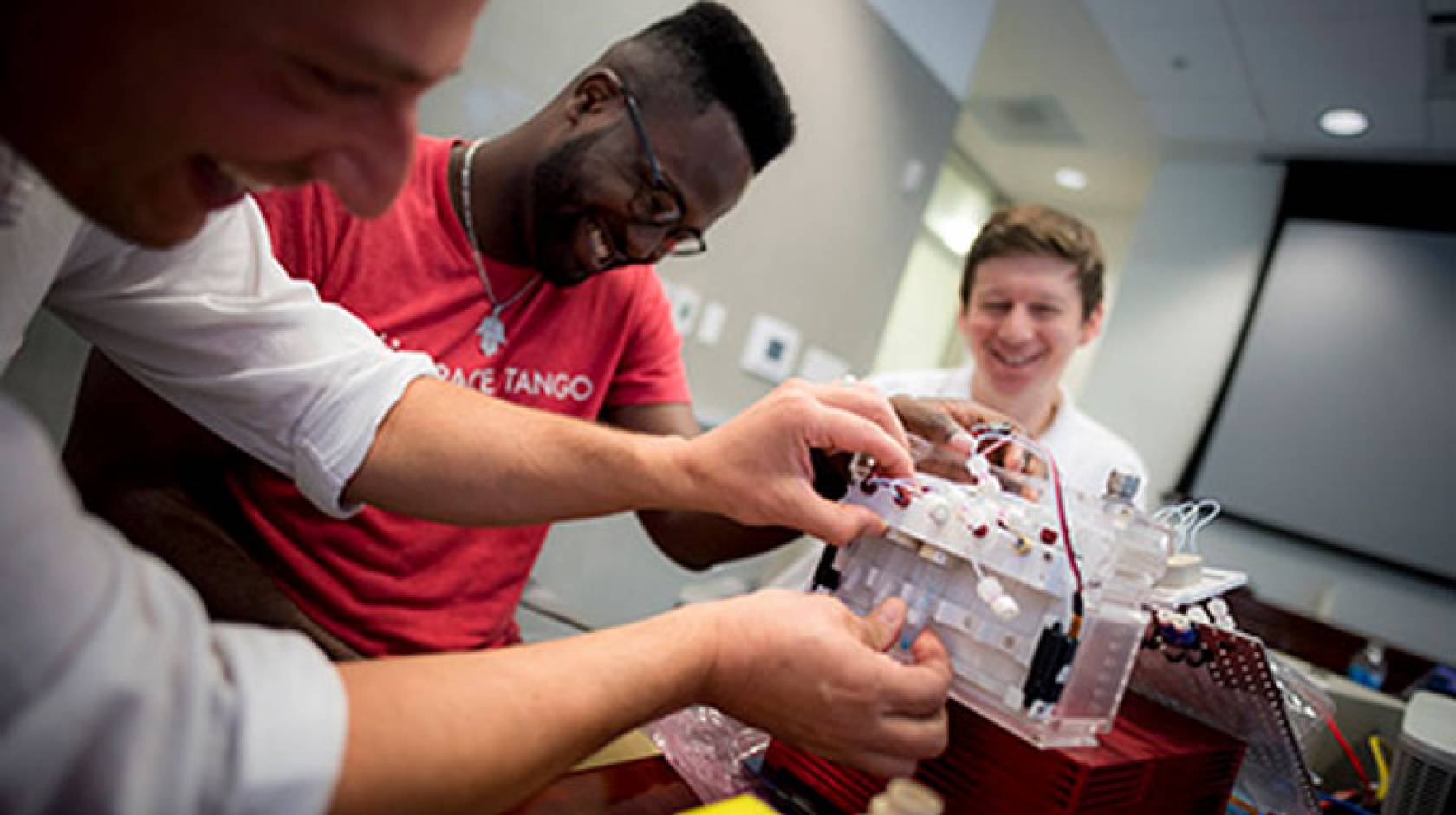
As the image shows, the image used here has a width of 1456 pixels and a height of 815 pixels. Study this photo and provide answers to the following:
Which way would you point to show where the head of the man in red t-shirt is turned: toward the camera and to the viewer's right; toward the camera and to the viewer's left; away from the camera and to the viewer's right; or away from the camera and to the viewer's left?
toward the camera and to the viewer's right

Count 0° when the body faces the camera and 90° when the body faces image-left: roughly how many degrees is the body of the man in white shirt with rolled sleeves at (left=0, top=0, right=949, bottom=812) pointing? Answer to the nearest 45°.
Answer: approximately 270°

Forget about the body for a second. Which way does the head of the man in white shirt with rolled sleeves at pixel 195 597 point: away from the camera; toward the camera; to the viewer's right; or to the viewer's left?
to the viewer's right

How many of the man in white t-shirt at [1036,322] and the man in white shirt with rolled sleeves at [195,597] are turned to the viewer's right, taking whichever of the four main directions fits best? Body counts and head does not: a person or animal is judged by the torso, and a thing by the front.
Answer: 1

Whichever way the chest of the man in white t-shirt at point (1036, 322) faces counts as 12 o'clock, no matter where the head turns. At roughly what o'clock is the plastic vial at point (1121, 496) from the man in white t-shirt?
The plastic vial is roughly at 12 o'clock from the man in white t-shirt.

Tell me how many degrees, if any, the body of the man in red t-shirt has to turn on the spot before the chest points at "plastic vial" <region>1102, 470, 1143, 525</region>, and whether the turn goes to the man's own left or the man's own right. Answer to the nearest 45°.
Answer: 0° — they already face it

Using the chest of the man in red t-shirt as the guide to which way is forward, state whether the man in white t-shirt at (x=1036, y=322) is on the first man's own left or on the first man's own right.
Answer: on the first man's own left

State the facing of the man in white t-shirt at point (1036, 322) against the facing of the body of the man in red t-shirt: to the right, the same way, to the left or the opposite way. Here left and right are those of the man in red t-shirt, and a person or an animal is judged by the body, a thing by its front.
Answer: to the right

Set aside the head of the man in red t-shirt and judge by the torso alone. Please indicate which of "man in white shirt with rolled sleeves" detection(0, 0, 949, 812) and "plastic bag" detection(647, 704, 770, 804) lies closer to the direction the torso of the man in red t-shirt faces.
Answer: the plastic bag

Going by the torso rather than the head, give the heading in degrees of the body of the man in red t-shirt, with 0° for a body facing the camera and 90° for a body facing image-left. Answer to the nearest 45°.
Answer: approximately 315°

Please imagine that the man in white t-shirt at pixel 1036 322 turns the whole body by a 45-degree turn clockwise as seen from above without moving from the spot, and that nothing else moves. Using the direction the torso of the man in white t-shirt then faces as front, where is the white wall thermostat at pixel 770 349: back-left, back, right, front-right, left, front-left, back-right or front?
right
